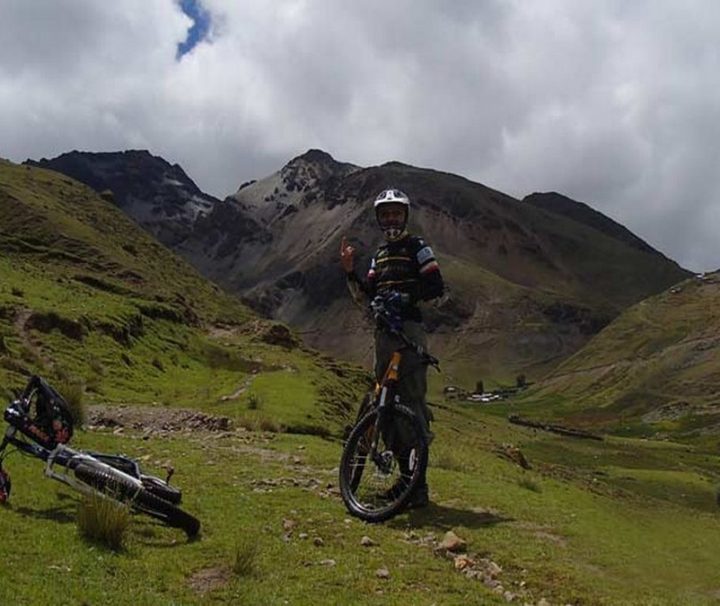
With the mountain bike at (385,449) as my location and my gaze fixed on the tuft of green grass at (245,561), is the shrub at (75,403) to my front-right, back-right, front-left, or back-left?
back-right

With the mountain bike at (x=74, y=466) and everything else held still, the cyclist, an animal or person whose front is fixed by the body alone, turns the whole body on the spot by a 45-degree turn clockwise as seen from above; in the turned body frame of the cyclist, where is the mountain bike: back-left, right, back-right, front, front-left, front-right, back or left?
front

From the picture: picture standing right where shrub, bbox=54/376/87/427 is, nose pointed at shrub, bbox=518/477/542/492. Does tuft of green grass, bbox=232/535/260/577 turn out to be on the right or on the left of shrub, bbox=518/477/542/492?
right

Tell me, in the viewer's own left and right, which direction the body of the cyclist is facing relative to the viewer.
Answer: facing the viewer

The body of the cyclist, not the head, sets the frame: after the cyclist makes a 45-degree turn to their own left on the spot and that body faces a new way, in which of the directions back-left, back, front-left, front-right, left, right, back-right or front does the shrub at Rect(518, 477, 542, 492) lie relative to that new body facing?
left

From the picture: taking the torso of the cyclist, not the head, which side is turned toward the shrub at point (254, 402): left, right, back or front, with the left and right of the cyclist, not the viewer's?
back

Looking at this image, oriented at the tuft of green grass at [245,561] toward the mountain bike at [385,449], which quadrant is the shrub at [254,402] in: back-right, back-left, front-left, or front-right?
front-left

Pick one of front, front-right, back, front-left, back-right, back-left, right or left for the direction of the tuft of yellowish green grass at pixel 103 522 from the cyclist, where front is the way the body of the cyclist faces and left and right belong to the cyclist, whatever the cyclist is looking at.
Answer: front-right
